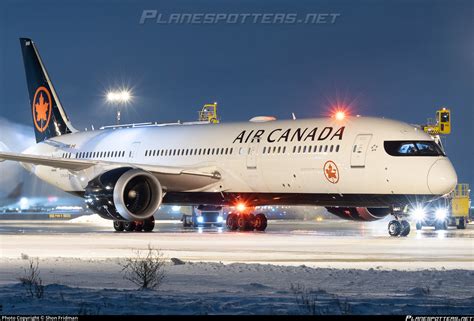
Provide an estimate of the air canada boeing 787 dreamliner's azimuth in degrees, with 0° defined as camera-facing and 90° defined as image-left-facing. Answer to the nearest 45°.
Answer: approximately 315°
